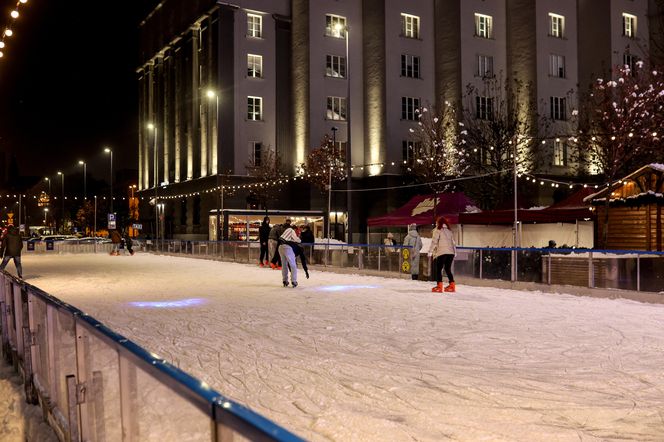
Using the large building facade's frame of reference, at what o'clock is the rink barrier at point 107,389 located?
The rink barrier is roughly at 12 o'clock from the large building facade.

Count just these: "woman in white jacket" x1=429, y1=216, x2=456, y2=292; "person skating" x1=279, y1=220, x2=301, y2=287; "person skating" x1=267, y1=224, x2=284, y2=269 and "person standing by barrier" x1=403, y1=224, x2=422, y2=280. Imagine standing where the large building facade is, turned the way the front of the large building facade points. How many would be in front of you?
4

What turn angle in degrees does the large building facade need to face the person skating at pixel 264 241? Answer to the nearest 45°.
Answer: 0° — it already faces them

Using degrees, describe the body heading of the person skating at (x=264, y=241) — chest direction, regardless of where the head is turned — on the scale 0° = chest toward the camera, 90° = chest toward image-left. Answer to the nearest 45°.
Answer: approximately 315°

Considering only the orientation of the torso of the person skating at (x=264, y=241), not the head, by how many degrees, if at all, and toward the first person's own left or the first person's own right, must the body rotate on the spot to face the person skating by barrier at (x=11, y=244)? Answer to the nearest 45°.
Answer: approximately 90° to the first person's own right

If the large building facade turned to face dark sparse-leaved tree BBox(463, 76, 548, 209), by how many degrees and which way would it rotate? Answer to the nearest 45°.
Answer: approximately 45° to its left

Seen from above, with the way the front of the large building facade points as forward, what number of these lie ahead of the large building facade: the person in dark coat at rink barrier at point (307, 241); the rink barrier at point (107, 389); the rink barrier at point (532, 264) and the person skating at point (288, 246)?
4

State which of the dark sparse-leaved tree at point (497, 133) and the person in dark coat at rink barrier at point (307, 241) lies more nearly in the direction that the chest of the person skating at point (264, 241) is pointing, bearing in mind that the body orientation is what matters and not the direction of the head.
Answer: the person in dark coat at rink barrier
